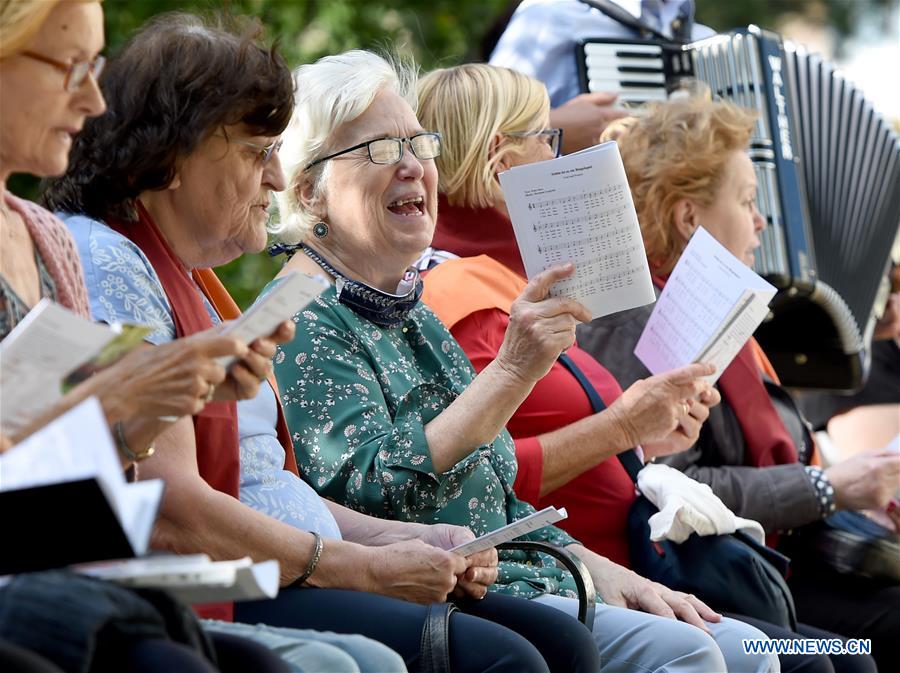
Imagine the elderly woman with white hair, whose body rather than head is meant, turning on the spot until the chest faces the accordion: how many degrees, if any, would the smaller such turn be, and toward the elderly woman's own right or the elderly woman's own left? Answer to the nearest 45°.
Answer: approximately 90° to the elderly woman's own left

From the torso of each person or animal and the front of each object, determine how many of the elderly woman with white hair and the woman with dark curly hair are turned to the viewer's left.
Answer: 0

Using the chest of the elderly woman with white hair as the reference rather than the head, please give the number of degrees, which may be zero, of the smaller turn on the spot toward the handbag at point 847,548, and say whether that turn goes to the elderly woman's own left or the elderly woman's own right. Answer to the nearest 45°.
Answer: approximately 90° to the elderly woman's own left

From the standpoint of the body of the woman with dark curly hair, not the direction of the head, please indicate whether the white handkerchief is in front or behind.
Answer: in front

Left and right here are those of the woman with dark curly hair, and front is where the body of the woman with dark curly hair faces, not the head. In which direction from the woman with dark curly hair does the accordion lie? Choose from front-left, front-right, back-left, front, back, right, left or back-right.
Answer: front-left

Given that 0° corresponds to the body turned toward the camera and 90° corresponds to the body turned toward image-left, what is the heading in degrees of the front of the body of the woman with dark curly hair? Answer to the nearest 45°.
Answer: approximately 270°

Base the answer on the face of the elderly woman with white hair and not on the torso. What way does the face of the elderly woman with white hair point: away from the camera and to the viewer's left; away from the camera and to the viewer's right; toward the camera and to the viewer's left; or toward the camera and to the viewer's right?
toward the camera and to the viewer's right
